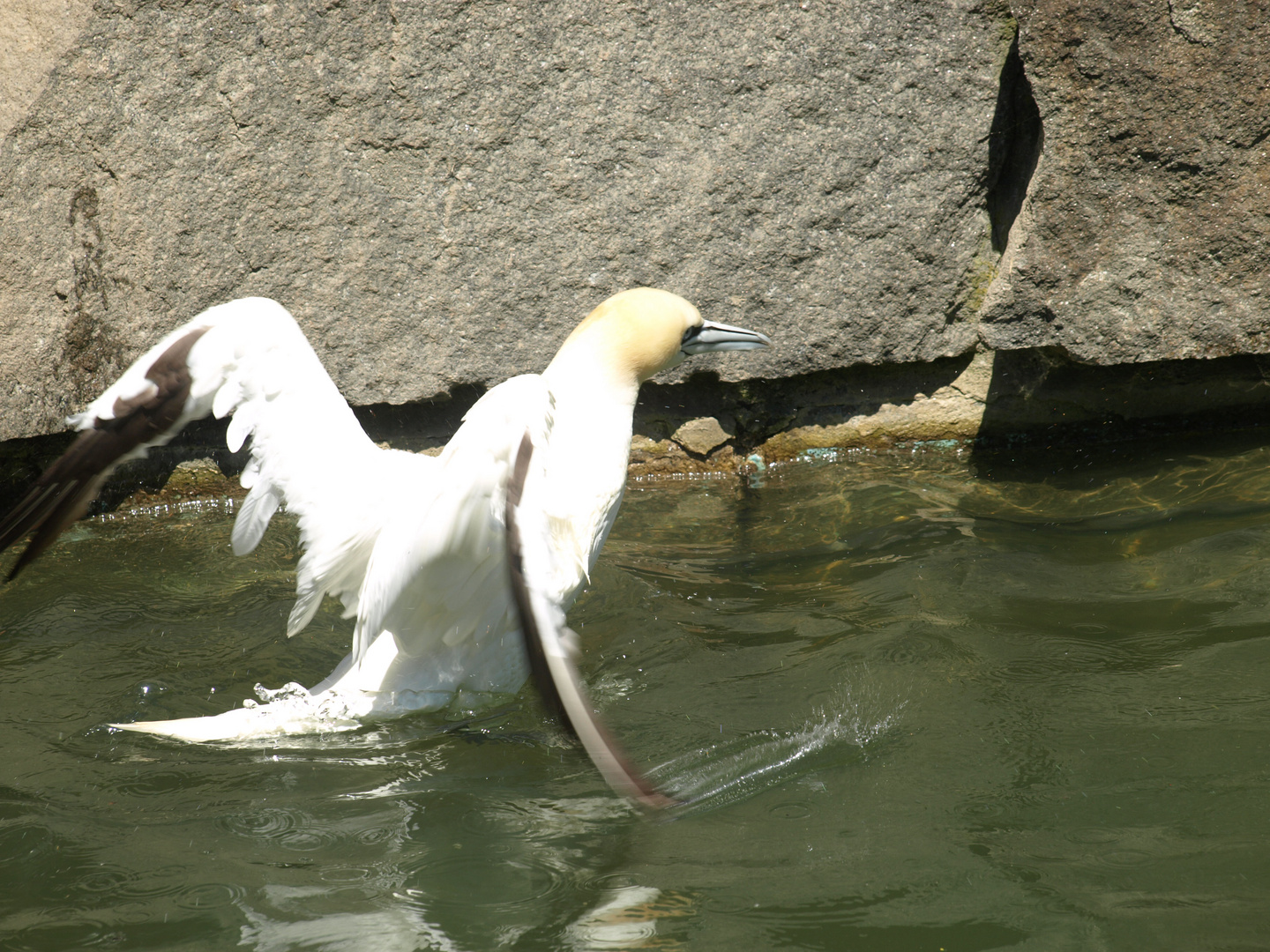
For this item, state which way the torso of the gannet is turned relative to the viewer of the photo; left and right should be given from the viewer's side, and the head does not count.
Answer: facing to the right of the viewer
